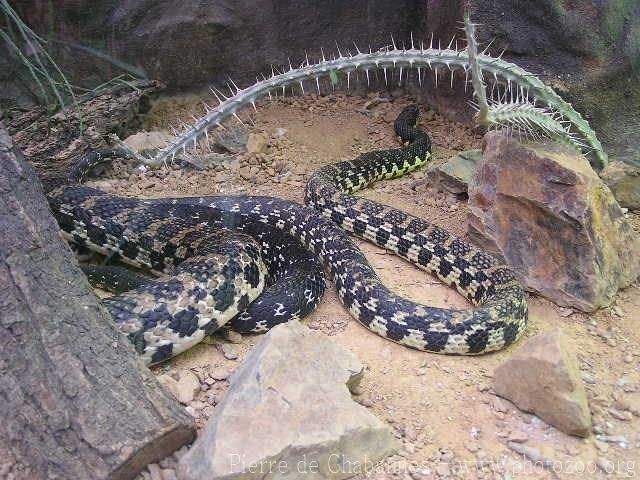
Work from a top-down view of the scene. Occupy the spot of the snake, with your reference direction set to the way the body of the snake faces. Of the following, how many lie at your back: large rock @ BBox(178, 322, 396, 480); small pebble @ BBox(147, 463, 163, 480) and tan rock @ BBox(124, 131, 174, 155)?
2

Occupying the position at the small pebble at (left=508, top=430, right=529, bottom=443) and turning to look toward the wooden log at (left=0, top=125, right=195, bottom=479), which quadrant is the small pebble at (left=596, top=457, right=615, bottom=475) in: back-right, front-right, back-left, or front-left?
back-left

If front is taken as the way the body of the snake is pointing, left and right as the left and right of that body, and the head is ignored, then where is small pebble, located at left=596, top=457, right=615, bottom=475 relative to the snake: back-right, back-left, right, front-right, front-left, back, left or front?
back-right

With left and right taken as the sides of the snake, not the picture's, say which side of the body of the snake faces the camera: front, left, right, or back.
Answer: back

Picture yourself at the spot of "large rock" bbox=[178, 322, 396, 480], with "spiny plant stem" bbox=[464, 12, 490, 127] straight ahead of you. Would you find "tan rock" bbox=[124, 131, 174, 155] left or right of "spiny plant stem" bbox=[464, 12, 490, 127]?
left
